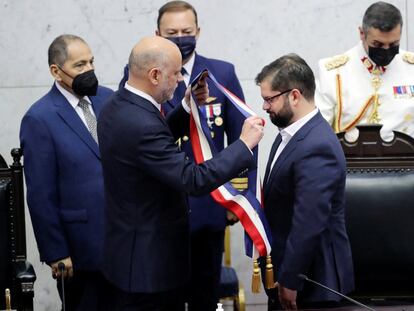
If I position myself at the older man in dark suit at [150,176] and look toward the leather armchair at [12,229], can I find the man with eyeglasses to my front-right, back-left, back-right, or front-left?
back-right

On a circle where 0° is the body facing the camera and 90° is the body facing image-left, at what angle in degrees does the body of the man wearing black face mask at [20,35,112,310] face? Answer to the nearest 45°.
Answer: approximately 315°

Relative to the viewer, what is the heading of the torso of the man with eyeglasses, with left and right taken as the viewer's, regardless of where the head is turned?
facing to the left of the viewer

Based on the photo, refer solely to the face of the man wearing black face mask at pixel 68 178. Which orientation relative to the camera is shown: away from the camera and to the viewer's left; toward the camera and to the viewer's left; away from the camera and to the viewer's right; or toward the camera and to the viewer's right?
toward the camera and to the viewer's right

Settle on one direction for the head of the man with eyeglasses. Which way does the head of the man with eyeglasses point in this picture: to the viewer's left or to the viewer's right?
to the viewer's left
